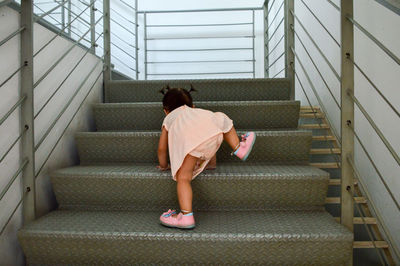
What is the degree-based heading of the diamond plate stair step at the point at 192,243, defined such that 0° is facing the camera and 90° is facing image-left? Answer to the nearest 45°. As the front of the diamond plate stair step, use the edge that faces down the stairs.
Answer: approximately 0°

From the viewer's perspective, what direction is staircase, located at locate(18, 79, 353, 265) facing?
toward the camera

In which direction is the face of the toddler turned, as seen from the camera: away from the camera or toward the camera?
away from the camera

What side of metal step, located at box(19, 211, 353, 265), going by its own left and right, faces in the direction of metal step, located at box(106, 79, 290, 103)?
back

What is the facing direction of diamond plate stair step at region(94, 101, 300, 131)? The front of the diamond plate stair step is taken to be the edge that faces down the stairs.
toward the camera

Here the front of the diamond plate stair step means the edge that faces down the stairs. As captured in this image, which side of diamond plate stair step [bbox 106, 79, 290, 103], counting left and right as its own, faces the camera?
front

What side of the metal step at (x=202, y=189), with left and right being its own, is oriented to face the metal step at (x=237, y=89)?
back
